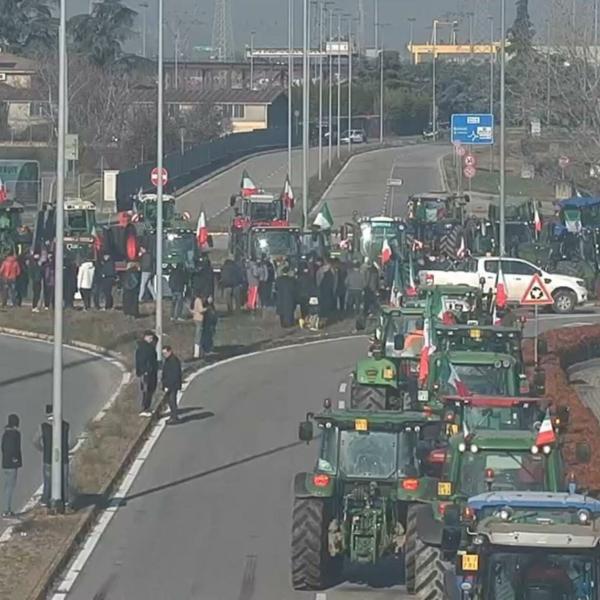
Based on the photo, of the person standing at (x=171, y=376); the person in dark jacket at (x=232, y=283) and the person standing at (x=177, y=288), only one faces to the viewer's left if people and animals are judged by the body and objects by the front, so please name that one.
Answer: the person standing at (x=171, y=376)

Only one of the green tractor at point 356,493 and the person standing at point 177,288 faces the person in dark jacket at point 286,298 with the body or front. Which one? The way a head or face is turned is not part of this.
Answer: the green tractor

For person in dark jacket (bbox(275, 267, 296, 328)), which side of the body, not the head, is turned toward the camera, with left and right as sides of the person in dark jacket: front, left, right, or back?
back

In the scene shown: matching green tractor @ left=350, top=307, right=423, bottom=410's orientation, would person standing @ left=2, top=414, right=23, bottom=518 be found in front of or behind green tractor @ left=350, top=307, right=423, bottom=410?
behind

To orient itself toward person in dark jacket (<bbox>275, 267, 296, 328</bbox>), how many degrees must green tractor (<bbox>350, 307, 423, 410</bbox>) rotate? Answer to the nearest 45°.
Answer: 0° — it already faces them

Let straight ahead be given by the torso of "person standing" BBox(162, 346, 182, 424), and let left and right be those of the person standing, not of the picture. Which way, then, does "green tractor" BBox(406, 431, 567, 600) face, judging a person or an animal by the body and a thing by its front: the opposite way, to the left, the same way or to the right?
to the right

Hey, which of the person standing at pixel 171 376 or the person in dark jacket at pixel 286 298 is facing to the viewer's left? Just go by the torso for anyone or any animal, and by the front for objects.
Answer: the person standing

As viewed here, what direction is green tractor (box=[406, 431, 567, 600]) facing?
away from the camera

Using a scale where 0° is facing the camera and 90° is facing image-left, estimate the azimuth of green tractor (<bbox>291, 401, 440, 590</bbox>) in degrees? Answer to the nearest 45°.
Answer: approximately 180°

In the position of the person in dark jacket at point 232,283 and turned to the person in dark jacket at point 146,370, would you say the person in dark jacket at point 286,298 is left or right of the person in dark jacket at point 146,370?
left

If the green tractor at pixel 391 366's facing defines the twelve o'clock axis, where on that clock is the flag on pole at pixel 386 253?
The flag on pole is roughly at 12 o'clock from the green tractor.

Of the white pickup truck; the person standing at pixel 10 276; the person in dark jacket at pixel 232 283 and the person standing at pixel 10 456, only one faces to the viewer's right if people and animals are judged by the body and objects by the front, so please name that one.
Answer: the white pickup truck
